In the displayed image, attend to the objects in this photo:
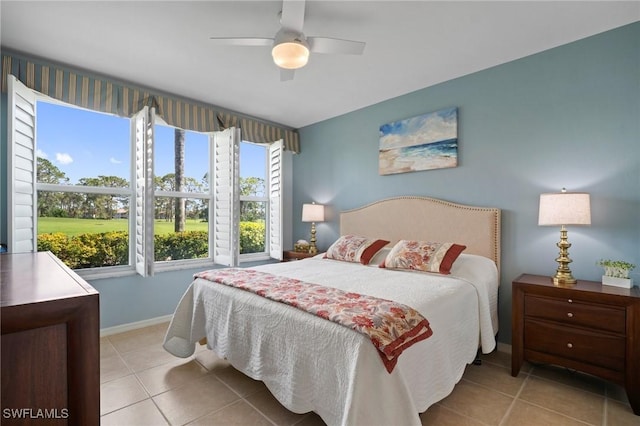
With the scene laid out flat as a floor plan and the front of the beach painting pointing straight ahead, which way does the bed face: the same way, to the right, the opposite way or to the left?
the same way

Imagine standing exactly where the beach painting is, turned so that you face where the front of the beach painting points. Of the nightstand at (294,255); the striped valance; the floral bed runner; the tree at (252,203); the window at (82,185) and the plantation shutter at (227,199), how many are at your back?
0

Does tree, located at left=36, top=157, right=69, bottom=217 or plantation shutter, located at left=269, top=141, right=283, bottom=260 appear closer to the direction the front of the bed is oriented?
the tree

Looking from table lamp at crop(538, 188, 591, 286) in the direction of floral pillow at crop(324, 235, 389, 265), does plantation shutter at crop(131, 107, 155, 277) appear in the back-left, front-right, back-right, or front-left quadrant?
front-left

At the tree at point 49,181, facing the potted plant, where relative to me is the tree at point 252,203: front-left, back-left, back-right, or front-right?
front-left

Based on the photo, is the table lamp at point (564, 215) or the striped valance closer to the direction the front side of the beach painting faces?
the striped valance

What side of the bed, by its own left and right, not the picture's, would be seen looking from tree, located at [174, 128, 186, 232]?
right

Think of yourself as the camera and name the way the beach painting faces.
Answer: facing the viewer and to the left of the viewer

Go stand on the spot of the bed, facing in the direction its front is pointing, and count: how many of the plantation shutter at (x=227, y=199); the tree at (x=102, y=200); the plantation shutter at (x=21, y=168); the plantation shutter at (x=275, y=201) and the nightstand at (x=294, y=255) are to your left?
0

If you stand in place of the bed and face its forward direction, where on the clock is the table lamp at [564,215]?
The table lamp is roughly at 7 o'clock from the bed.

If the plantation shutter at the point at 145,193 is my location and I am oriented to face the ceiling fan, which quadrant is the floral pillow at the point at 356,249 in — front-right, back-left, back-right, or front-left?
front-left

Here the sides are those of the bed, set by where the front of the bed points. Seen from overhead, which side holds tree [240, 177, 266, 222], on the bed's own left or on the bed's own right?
on the bed's own right

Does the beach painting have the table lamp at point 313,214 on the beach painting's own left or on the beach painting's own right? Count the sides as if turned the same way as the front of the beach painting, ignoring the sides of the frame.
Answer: on the beach painting's own right

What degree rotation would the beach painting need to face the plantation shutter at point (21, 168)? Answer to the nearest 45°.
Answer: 0° — it already faces it

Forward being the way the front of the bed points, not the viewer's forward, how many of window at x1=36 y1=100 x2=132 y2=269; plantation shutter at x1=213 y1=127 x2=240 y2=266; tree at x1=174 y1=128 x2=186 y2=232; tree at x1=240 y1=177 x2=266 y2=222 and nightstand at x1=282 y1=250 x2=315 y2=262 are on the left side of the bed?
0

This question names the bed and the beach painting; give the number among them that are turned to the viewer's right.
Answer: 0

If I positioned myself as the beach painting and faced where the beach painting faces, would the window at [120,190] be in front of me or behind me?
in front
